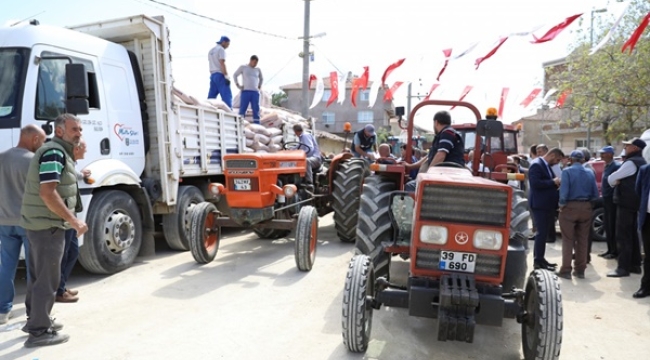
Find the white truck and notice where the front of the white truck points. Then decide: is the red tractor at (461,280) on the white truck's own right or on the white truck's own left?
on the white truck's own left

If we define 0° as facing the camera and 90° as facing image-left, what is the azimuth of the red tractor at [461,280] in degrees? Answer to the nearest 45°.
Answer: approximately 0°

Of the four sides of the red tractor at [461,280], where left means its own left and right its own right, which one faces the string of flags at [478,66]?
back

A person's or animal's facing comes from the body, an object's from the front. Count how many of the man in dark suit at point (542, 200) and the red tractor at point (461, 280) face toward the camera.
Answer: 1

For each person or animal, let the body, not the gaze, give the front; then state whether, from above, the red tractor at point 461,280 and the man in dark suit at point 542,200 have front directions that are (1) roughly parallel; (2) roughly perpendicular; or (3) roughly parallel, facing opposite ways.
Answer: roughly perpendicular
